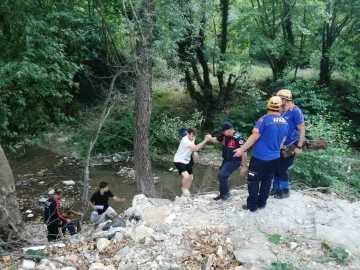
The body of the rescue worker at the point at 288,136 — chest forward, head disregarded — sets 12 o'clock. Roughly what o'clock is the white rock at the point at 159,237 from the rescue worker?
The white rock is roughly at 12 o'clock from the rescue worker.

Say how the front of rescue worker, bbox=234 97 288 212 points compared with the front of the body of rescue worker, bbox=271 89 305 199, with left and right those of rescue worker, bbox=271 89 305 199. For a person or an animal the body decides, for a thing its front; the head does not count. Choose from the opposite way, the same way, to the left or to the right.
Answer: to the right

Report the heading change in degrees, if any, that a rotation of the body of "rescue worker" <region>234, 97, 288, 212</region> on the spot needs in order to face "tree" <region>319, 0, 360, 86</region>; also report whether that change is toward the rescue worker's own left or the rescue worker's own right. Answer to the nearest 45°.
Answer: approximately 45° to the rescue worker's own right

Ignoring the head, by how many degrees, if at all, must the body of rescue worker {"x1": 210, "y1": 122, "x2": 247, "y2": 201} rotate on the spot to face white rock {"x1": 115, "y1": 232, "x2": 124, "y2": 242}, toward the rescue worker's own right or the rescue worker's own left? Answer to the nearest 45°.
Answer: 0° — they already face it

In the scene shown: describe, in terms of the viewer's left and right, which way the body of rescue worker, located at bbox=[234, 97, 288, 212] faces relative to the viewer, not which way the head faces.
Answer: facing away from the viewer and to the left of the viewer

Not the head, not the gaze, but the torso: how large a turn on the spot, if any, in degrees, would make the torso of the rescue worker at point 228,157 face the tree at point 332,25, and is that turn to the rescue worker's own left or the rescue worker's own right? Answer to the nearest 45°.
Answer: approximately 135° to the rescue worker's own right

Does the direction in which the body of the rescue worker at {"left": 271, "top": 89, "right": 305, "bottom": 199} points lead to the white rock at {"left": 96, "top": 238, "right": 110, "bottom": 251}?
yes

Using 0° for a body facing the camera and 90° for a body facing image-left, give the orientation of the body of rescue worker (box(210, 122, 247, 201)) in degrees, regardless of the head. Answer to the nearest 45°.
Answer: approximately 45°

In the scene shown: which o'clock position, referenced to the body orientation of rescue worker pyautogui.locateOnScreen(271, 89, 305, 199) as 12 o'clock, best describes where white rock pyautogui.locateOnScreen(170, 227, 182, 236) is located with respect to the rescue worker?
The white rock is roughly at 12 o'clock from the rescue worker.

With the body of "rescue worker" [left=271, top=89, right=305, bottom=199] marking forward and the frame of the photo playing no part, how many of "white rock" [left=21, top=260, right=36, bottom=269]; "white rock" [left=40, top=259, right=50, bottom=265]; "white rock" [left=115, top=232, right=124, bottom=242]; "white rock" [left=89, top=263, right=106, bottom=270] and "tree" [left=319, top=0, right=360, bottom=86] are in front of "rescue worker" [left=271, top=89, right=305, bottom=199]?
4
